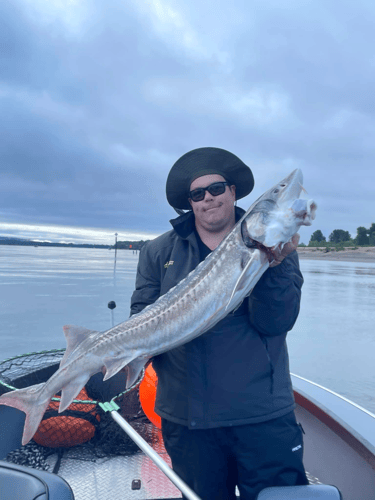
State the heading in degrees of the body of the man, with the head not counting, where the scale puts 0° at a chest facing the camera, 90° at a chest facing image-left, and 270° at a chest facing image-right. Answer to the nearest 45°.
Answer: approximately 0°

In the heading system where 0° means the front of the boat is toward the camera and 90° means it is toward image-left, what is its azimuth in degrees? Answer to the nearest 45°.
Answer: approximately 180°
